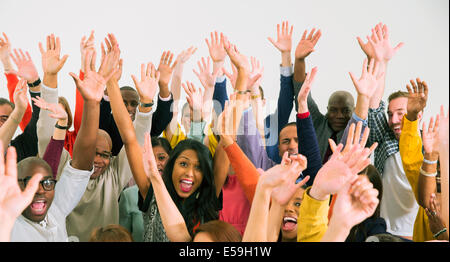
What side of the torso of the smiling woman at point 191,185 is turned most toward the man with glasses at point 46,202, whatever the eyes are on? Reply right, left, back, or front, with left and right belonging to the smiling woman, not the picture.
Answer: right

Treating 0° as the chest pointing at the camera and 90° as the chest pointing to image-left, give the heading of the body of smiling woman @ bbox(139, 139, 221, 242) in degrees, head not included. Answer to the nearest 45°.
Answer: approximately 0°
